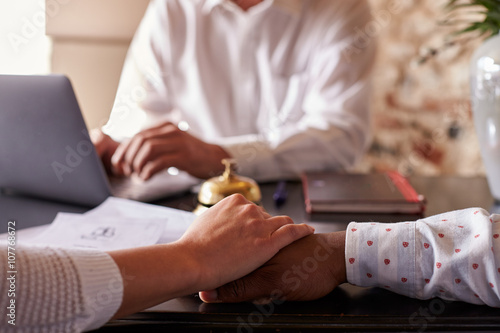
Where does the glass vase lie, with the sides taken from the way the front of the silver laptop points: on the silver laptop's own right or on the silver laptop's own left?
on the silver laptop's own right

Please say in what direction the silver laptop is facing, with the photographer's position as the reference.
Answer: facing away from the viewer and to the right of the viewer
